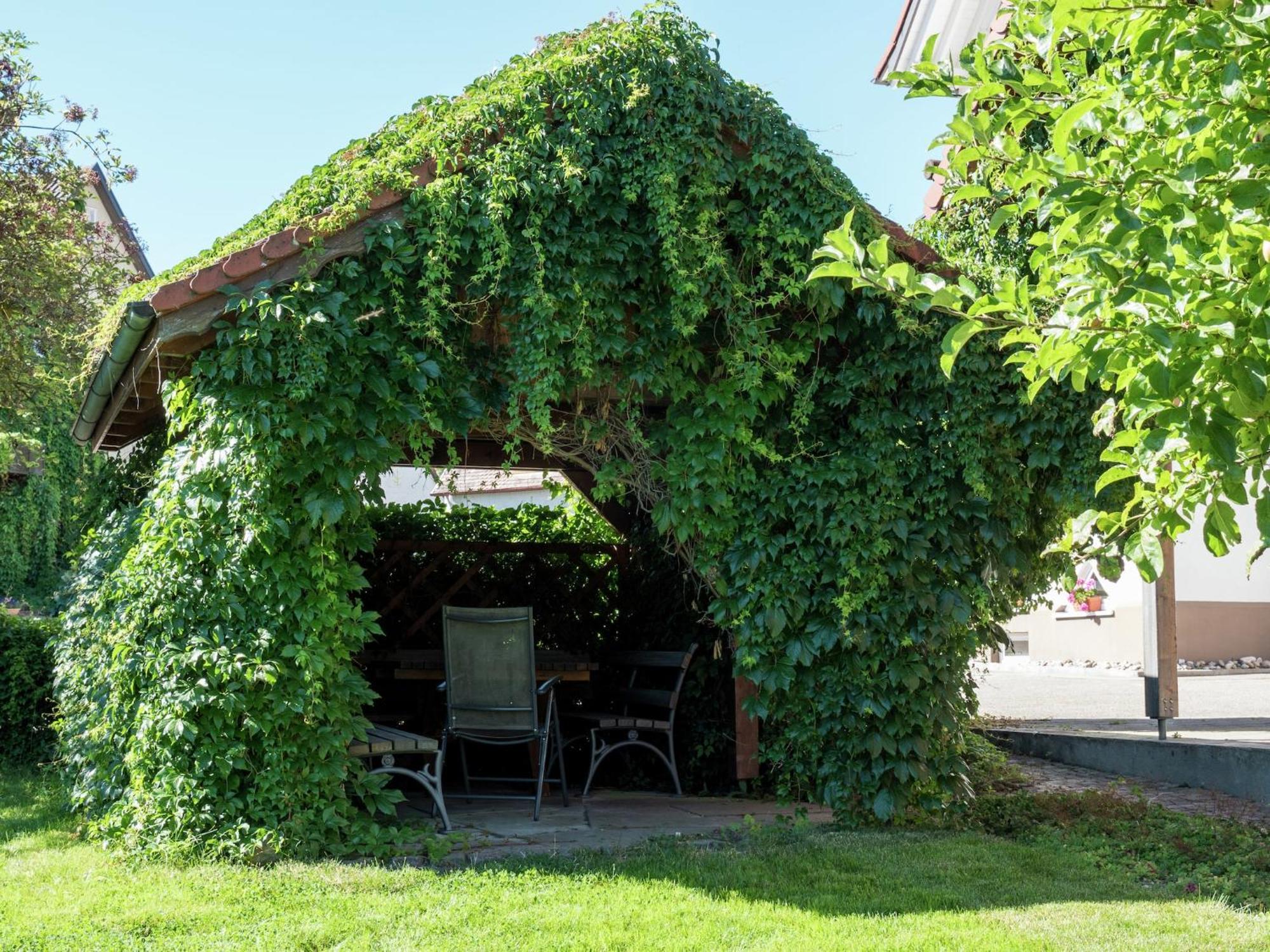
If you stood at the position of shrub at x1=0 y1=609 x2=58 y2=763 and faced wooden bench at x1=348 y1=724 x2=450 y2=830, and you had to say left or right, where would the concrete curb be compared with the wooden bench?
left

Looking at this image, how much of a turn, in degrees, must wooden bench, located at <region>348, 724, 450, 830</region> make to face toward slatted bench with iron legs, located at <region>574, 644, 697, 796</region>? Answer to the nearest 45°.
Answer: approximately 45° to its left

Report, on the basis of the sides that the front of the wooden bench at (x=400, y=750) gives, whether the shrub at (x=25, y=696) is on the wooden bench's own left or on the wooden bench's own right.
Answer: on the wooden bench's own left

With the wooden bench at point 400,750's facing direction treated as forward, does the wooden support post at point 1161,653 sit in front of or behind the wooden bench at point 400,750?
in front

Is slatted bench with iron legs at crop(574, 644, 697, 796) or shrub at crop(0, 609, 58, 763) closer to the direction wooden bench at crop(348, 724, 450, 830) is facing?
the slatted bench with iron legs

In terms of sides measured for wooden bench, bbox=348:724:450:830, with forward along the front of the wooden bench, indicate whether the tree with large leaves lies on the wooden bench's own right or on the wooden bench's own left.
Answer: on the wooden bench's own right

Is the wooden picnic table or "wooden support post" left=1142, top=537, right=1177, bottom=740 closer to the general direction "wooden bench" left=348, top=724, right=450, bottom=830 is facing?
the wooden support post

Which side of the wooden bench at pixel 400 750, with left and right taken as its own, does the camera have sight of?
right

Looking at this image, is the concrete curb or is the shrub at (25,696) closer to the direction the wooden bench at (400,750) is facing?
the concrete curb
